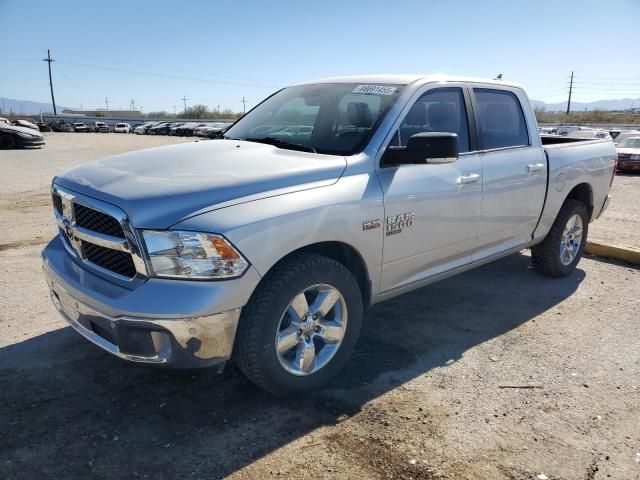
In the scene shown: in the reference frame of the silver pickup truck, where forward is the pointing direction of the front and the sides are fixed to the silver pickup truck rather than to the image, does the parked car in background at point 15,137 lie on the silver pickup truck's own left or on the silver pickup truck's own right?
on the silver pickup truck's own right

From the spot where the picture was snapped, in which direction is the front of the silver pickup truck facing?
facing the viewer and to the left of the viewer

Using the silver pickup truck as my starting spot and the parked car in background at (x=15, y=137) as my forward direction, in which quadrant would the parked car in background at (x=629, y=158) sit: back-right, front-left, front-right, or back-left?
front-right

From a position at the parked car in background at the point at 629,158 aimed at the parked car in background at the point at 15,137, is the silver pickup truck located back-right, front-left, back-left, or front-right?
front-left

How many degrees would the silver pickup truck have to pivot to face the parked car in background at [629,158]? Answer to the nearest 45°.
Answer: approximately 180°

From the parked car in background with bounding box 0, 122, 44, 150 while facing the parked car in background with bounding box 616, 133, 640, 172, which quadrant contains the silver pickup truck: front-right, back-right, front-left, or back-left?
front-right

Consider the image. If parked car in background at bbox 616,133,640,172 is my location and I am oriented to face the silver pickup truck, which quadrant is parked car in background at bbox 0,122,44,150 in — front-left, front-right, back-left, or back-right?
front-right

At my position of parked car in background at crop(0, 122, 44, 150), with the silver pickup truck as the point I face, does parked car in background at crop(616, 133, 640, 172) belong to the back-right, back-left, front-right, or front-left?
front-left

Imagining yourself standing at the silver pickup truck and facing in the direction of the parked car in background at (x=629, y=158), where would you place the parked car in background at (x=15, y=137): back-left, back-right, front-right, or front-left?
front-left
